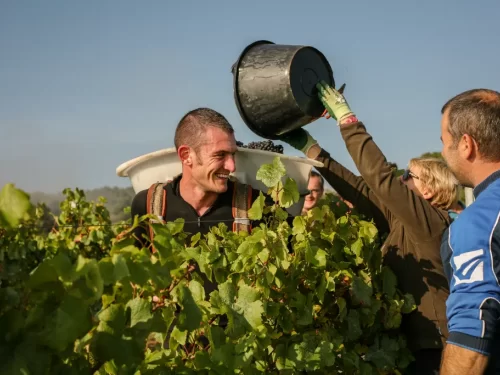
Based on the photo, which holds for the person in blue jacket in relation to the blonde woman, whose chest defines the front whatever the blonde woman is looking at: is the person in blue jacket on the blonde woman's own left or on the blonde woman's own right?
on the blonde woman's own left

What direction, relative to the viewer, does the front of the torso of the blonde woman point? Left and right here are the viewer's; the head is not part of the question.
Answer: facing to the left of the viewer
